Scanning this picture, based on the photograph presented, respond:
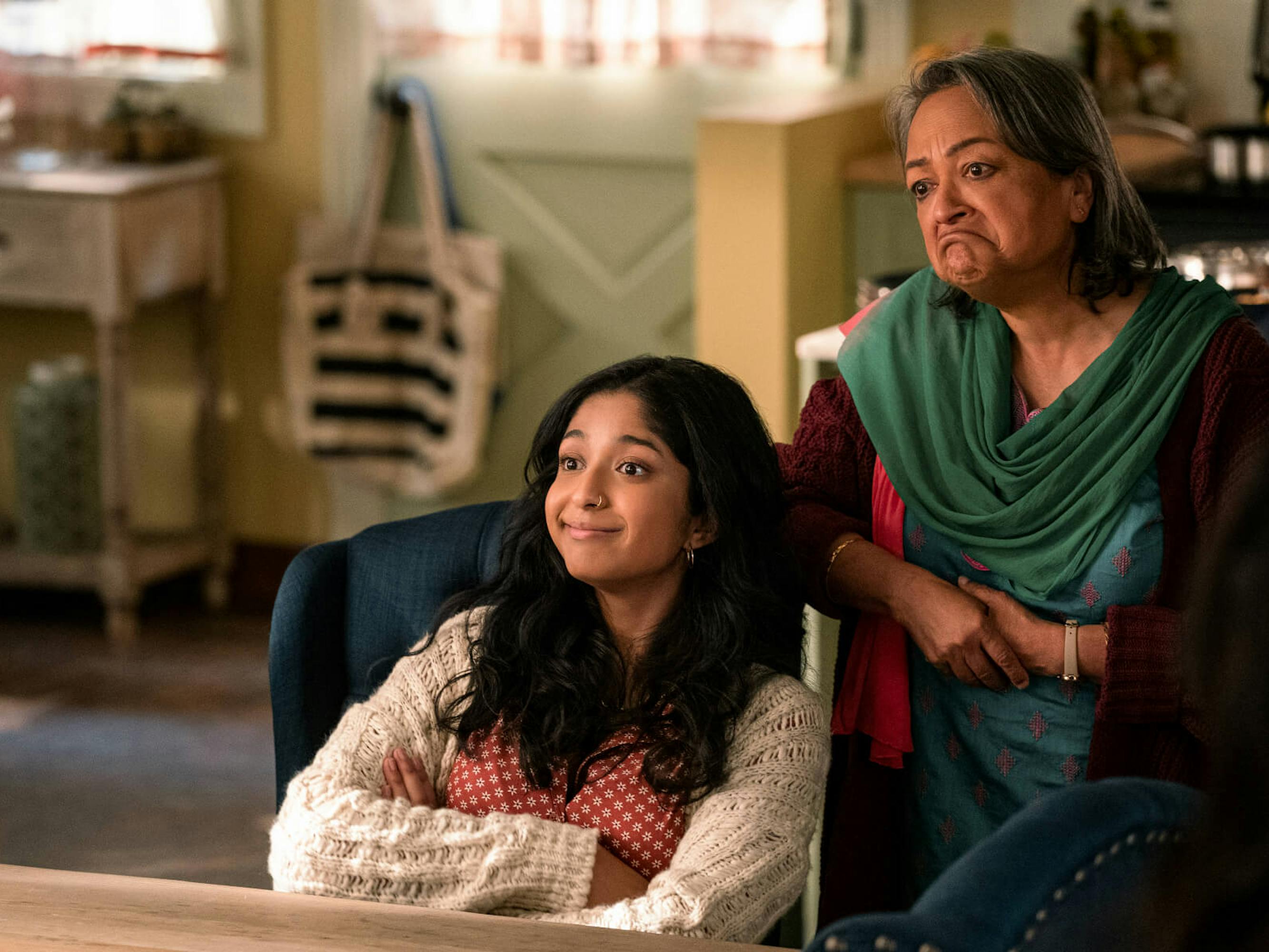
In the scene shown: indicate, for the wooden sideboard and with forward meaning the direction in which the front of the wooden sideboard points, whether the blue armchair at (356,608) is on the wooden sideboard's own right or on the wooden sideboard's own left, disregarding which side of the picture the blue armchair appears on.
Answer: on the wooden sideboard's own left

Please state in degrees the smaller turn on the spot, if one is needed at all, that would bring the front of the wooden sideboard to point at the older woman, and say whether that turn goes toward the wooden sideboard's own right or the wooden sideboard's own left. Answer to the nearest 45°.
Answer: approximately 45° to the wooden sideboard's own left

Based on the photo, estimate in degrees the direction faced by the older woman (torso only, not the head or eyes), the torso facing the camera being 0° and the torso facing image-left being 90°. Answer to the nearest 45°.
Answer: approximately 45°

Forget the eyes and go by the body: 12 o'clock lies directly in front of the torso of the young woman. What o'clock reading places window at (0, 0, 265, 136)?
The window is roughly at 4 o'clock from the young woman.
